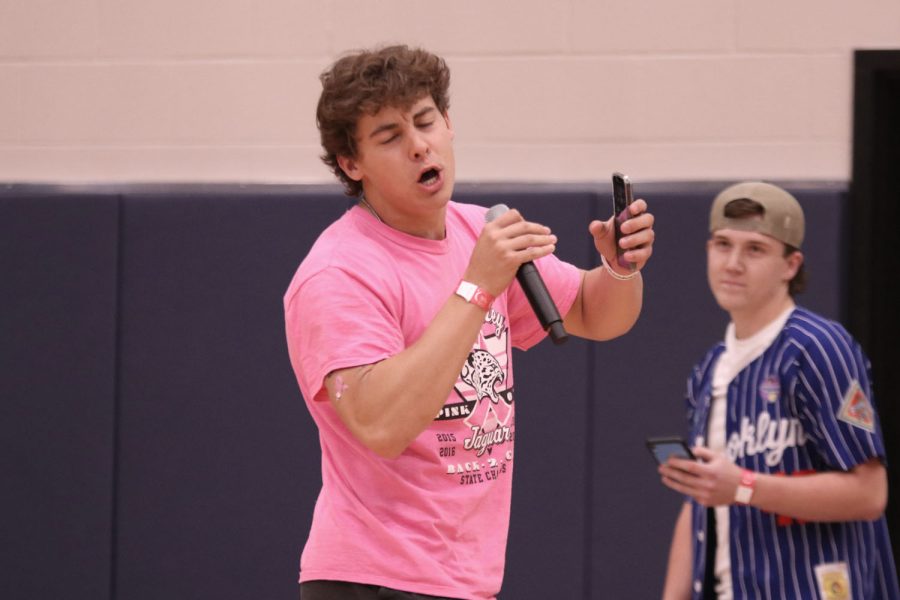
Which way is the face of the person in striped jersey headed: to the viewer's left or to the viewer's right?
to the viewer's left

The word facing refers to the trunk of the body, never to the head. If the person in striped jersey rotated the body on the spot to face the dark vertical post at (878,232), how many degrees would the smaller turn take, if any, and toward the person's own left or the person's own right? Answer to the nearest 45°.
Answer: approximately 135° to the person's own right

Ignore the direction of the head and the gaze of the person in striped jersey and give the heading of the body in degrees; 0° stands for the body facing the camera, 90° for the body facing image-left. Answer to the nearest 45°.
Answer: approximately 45°
